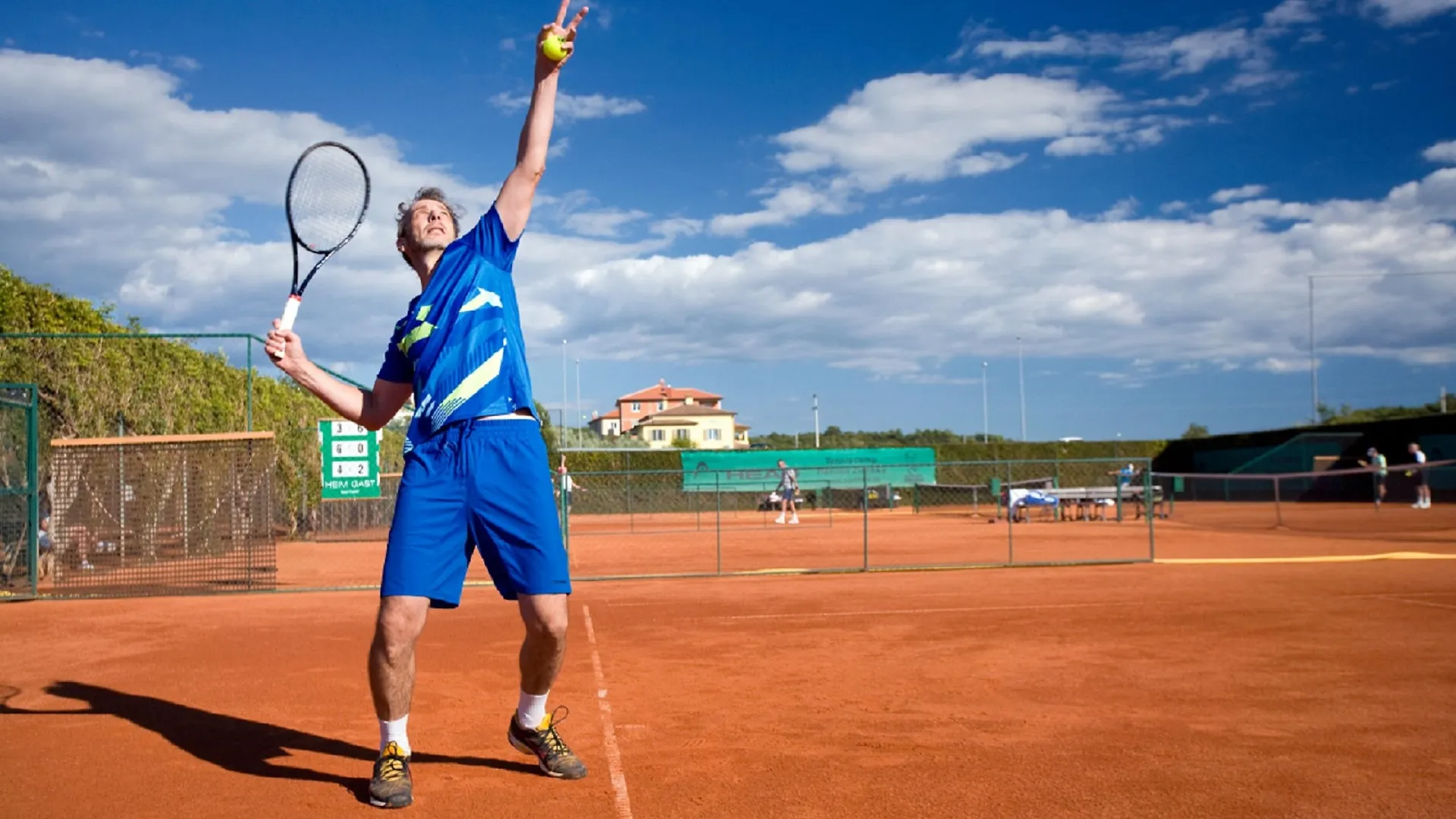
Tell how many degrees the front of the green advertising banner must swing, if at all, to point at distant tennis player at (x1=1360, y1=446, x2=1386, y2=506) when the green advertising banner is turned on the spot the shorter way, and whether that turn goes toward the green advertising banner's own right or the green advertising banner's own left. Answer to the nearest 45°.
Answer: approximately 45° to the green advertising banner's own left

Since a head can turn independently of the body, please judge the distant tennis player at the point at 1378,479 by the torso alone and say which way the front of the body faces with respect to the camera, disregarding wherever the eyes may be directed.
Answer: to the viewer's left

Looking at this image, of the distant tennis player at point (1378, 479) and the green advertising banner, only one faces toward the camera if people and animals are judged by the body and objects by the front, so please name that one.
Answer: the green advertising banner

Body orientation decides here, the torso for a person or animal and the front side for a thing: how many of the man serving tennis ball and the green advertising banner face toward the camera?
2

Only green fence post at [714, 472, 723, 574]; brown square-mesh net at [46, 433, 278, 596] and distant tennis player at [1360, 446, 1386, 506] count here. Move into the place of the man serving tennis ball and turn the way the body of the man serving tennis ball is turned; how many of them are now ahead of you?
0

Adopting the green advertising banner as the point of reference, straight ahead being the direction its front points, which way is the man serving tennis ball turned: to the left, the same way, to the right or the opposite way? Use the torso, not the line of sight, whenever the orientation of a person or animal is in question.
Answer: the same way

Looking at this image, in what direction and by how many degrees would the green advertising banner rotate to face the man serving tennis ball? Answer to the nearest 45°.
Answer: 0° — it already faces them

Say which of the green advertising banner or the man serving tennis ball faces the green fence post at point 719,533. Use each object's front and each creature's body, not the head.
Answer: the green advertising banner

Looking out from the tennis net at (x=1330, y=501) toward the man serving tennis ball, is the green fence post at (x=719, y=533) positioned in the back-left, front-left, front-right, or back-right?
front-right

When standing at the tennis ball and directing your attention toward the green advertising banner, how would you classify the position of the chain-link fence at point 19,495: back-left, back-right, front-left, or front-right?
front-left

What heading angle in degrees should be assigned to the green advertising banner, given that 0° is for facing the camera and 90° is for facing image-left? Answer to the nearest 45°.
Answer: approximately 0°

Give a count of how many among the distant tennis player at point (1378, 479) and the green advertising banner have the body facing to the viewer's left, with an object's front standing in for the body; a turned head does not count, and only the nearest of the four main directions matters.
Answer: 1

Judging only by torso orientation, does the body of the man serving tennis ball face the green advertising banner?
no

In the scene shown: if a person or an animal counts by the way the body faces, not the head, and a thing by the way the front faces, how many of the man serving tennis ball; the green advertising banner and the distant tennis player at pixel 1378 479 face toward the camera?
2

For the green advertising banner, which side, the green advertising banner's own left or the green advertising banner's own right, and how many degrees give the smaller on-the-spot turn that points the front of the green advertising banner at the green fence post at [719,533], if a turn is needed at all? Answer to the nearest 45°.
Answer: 0° — it already faces it

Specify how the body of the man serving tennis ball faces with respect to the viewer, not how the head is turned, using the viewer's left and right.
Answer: facing the viewer
